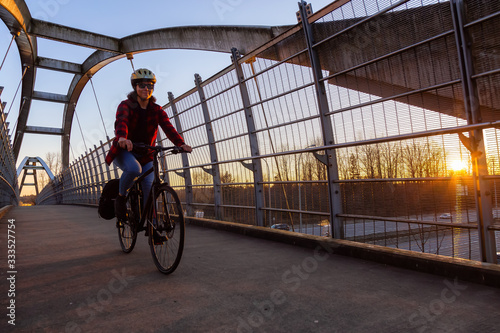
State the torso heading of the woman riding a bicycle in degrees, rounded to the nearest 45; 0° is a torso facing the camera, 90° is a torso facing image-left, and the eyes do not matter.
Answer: approximately 315°

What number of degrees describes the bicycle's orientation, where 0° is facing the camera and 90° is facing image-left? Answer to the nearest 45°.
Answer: approximately 315°

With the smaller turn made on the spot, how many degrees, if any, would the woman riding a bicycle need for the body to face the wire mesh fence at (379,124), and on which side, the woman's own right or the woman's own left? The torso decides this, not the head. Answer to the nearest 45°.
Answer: approximately 45° to the woman's own left

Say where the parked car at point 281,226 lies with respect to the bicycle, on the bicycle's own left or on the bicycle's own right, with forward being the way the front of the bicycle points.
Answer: on the bicycle's own left

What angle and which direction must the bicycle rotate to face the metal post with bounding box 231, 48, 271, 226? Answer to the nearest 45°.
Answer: approximately 90° to its left

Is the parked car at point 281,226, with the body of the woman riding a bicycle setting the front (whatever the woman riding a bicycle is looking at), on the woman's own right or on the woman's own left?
on the woman's own left
